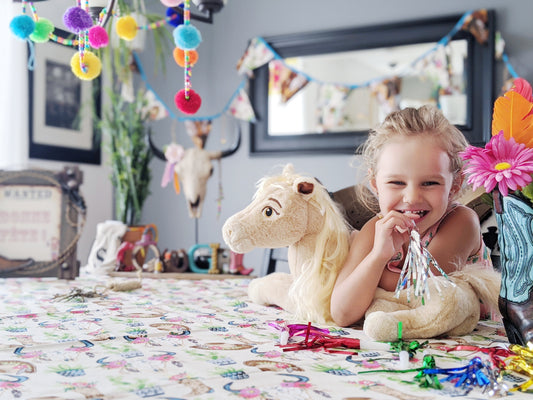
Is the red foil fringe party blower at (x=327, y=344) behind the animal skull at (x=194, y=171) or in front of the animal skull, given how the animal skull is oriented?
in front

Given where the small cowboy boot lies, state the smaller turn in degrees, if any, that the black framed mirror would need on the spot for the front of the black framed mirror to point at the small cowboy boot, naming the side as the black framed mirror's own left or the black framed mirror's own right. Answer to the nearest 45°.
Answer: approximately 45° to the black framed mirror's own left

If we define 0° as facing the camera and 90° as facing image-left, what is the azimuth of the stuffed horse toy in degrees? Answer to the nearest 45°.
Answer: approximately 90°

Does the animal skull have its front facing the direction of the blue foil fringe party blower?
yes

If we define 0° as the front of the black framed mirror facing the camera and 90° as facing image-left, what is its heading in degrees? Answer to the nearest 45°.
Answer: approximately 45°

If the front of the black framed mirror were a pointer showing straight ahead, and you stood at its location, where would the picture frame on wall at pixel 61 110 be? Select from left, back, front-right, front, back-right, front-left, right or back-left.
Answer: front-right

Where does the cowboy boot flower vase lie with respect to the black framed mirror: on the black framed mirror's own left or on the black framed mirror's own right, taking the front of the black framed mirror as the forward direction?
on the black framed mirror's own left

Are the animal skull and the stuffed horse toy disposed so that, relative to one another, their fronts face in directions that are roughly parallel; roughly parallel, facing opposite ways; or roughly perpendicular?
roughly perpendicular

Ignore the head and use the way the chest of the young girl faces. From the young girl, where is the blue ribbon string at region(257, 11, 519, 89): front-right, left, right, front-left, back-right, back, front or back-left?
back

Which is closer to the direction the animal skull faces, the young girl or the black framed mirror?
the young girl
